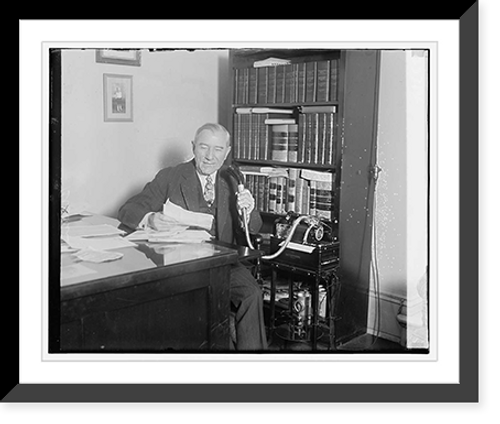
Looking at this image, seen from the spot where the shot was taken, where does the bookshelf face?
facing the viewer and to the left of the viewer

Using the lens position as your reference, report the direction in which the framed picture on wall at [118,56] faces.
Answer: facing the viewer

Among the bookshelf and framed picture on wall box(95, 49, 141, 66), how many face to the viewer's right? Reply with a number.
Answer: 0
